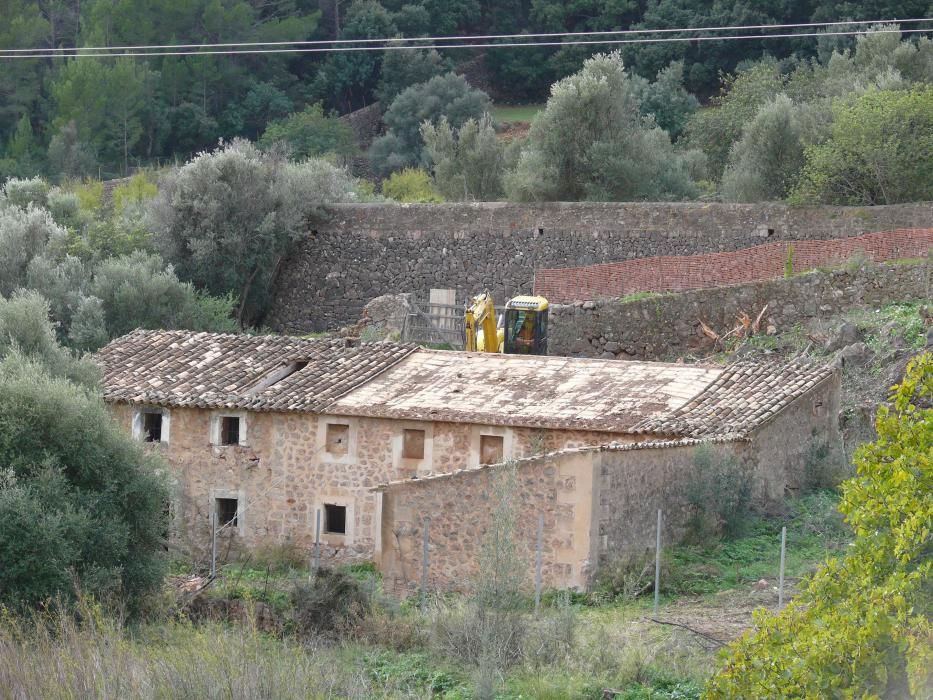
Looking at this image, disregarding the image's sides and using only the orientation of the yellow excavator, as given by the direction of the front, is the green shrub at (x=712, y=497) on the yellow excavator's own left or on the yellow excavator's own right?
on the yellow excavator's own left

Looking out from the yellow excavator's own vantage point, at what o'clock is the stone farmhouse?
The stone farmhouse is roughly at 11 o'clock from the yellow excavator.

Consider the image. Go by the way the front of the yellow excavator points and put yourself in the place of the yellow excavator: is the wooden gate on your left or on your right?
on your right

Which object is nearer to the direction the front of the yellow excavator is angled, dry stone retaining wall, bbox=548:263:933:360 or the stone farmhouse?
the stone farmhouse

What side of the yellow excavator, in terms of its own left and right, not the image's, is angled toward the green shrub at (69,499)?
front

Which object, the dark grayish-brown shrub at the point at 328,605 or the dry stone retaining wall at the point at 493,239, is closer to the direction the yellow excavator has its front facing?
the dark grayish-brown shrub

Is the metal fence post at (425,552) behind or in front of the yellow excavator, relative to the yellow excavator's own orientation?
in front

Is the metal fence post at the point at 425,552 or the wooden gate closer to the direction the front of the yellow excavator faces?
the metal fence post

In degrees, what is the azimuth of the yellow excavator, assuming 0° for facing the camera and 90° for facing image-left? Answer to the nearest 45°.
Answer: approximately 45°

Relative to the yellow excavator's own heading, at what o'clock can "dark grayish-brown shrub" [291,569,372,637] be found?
The dark grayish-brown shrub is roughly at 11 o'clock from the yellow excavator.

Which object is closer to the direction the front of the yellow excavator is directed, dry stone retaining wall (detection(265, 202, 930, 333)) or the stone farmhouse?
the stone farmhouse

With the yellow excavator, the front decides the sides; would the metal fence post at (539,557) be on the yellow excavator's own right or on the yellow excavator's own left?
on the yellow excavator's own left
